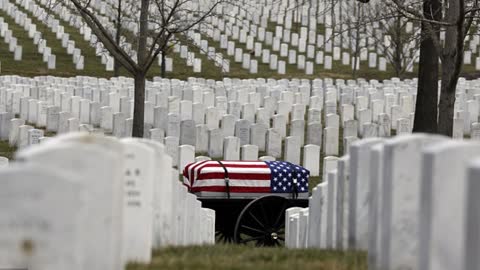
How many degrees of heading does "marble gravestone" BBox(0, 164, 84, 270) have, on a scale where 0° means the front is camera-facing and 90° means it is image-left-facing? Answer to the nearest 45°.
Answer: approximately 0°

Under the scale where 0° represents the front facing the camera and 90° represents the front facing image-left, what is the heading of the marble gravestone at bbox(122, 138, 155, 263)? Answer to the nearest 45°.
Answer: approximately 0°

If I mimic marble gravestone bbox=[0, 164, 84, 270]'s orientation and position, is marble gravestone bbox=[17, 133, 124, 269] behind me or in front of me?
behind

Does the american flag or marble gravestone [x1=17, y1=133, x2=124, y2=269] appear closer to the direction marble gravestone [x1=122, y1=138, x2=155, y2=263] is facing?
the marble gravestone

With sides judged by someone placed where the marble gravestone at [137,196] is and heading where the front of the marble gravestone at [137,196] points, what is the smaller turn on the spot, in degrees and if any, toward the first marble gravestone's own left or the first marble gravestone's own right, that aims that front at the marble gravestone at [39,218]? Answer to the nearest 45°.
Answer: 0° — it already faces it

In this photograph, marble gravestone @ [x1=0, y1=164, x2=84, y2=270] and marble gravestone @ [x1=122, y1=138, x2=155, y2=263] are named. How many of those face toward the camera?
2
